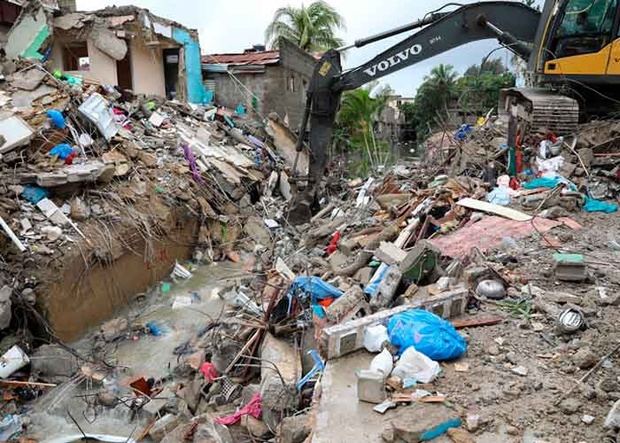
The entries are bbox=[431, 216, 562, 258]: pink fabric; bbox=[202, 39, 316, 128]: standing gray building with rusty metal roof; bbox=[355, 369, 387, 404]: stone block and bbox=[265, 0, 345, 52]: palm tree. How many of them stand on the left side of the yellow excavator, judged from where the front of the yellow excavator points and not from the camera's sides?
2

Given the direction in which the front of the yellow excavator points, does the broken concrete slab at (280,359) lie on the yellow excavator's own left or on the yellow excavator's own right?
on the yellow excavator's own left

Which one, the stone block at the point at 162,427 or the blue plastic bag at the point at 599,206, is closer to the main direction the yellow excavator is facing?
the stone block

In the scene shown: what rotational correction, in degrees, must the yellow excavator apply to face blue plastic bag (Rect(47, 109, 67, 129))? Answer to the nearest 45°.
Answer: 0° — it already faces it

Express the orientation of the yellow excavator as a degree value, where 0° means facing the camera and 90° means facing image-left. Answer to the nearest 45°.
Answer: approximately 90°

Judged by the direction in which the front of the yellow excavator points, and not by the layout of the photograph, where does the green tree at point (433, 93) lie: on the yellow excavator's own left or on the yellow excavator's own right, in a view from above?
on the yellow excavator's own right

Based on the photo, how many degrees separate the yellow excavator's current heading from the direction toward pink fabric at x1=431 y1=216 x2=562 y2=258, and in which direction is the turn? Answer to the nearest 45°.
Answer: approximately 90° to its left

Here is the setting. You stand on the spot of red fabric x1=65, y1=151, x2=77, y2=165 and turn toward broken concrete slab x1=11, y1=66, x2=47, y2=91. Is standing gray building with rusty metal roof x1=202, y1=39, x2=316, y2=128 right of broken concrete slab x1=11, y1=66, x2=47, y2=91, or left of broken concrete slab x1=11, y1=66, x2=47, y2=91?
right

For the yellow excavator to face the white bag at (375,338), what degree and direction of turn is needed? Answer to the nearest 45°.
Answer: approximately 90° to its left

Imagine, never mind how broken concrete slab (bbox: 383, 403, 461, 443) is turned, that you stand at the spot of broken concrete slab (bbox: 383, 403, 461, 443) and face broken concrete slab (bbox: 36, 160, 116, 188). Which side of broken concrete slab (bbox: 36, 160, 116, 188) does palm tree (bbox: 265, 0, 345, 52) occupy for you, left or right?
right

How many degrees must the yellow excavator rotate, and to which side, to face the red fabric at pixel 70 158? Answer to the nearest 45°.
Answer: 0° — it already faces it

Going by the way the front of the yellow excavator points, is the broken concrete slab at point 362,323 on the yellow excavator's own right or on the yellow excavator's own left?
on the yellow excavator's own left

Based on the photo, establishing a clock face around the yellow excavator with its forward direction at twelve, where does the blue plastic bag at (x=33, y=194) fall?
The blue plastic bag is roughly at 11 o'clock from the yellow excavator.
